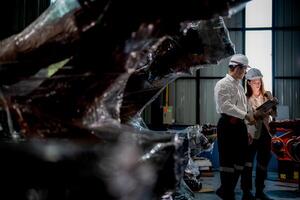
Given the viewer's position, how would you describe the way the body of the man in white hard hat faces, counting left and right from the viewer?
facing to the right of the viewer

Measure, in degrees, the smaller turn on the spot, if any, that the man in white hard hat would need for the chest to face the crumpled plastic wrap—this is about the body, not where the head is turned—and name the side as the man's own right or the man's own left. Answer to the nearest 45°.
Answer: approximately 90° to the man's own right

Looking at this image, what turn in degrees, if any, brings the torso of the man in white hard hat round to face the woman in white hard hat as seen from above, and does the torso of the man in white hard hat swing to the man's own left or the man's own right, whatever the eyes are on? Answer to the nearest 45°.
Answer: approximately 45° to the man's own left
